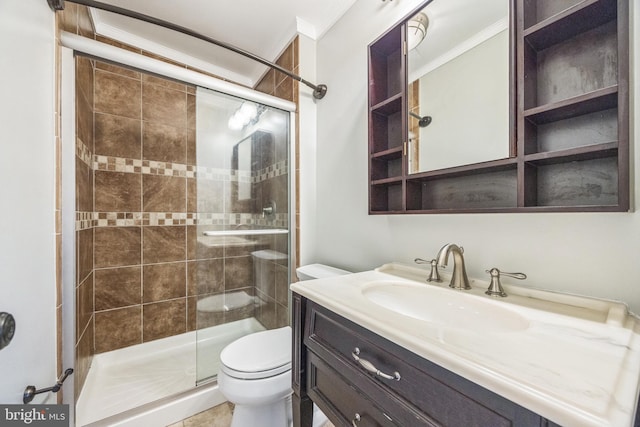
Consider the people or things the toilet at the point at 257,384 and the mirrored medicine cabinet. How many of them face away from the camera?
0

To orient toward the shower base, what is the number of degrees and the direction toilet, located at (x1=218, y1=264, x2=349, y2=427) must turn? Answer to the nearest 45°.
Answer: approximately 90° to its right

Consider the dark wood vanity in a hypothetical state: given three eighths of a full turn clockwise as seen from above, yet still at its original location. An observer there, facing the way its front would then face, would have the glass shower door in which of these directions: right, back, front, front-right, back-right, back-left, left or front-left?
front-left

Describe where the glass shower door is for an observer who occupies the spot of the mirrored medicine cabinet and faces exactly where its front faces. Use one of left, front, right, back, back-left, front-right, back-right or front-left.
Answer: front-right

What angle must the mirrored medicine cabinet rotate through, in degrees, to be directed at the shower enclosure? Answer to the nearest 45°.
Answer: approximately 45° to its right

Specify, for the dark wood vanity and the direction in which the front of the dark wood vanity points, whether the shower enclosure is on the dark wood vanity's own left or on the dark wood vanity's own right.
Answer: on the dark wood vanity's own right

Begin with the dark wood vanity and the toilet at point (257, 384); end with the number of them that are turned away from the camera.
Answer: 0

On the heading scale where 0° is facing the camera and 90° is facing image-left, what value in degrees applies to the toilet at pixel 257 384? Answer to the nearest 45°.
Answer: approximately 45°

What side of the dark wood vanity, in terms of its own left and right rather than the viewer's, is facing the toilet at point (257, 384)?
right

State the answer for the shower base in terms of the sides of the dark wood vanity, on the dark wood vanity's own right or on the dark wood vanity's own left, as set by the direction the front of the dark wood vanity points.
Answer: on the dark wood vanity's own right

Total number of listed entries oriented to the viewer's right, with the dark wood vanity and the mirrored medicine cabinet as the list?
0

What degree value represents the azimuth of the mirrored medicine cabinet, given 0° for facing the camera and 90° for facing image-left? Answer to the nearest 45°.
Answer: approximately 45°
